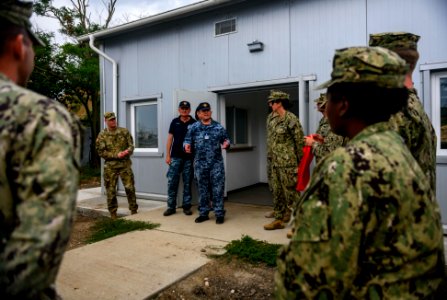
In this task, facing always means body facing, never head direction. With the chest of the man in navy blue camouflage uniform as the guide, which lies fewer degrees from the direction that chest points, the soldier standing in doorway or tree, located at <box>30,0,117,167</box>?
the soldier standing in doorway

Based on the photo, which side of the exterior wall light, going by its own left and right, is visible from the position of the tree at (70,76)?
right

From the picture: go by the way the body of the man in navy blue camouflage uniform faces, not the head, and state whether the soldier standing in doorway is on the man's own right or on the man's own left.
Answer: on the man's own left

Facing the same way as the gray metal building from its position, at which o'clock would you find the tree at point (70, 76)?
The tree is roughly at 3 o'clock from the gray metal building.

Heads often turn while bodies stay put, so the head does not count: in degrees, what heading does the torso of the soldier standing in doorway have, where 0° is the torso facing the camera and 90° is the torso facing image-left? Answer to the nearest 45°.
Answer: approximately 45°
